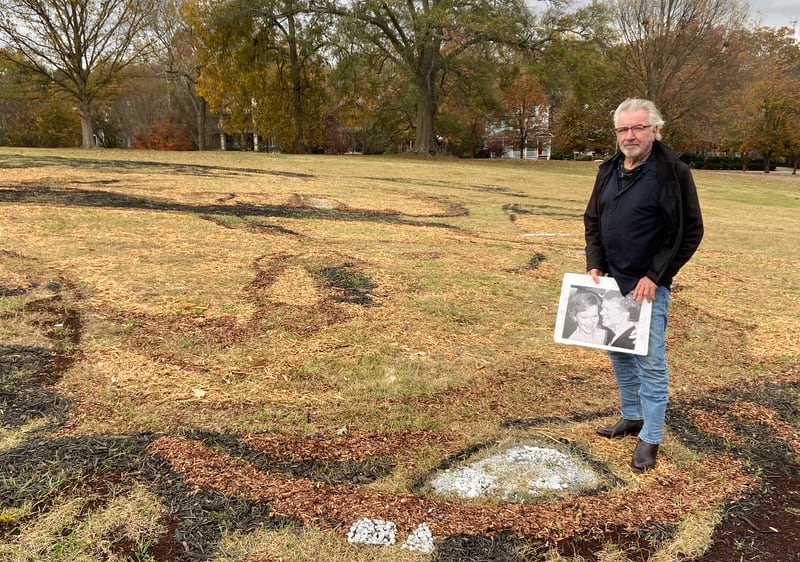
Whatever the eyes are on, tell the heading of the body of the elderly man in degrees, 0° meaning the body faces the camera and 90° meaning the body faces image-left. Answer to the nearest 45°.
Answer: approximately 45°

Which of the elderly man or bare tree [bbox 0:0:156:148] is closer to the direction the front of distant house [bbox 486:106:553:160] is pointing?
the elderly man

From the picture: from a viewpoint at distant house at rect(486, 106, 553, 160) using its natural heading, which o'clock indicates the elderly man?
The elderly man is roughly at 12 o'clock from the distant house.

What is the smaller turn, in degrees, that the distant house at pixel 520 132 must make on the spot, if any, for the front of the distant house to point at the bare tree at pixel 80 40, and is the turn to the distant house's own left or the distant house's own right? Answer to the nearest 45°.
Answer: approximately 45° to the distant house's own right

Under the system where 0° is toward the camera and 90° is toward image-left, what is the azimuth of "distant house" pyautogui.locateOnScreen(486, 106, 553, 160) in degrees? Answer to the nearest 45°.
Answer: approximately 0°

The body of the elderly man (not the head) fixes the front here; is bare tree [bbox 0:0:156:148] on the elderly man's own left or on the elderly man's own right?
on the elderly man's own right

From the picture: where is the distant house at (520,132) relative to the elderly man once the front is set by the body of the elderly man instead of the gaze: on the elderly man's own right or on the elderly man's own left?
on the elderly man's own right

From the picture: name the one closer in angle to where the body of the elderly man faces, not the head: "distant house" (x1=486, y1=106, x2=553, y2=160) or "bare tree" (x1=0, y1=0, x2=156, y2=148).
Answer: the bare tree
